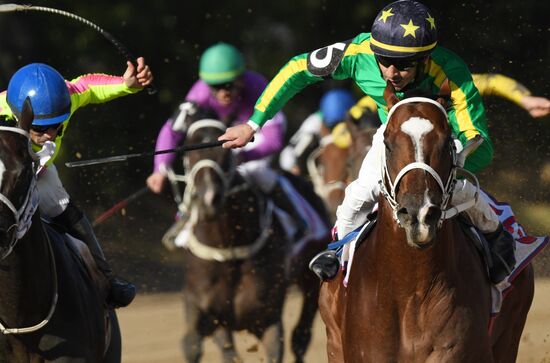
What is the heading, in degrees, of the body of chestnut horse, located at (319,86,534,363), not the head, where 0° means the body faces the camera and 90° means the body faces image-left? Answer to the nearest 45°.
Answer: approximately 0°

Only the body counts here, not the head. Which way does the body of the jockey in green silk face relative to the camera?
toward the camera

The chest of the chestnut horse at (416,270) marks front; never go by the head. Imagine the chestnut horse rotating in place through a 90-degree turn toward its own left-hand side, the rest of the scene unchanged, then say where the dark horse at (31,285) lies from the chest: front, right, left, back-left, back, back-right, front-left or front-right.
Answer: back

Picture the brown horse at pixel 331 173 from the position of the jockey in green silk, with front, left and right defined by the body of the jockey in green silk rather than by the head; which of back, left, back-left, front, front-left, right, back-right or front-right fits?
back

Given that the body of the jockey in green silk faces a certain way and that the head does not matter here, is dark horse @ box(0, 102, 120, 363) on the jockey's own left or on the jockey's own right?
on the jockey's own right

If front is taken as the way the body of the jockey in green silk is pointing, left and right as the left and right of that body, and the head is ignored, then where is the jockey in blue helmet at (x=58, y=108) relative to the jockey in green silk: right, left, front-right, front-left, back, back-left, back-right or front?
right

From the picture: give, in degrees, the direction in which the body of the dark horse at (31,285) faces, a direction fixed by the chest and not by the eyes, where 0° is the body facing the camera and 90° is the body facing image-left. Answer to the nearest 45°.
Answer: approximately 45°
